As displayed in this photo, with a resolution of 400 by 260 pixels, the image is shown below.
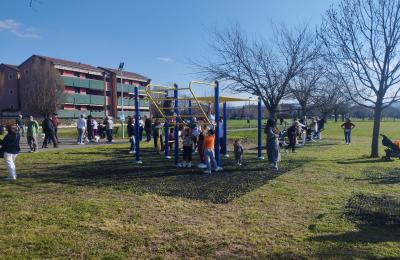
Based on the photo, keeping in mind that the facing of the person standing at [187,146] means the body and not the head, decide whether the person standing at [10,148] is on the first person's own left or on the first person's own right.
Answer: on the first person's own left

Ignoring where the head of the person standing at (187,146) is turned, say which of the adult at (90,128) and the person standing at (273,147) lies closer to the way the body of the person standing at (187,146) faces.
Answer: the adult

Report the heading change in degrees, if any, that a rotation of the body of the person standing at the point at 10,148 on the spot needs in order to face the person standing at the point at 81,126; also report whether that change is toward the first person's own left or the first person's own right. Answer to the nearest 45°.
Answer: approximately 45° to the first person's own left

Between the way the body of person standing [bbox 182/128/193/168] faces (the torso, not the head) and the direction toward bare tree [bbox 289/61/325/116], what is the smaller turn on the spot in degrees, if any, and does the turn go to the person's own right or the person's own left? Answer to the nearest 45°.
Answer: approximately 45° to the person's own right

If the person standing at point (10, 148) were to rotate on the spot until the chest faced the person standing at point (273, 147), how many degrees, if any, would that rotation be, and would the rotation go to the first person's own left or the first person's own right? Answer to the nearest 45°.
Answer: approximately 45° to the first person's own right

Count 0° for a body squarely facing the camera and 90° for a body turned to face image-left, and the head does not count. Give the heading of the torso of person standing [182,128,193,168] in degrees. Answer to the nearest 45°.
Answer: approximately 180°

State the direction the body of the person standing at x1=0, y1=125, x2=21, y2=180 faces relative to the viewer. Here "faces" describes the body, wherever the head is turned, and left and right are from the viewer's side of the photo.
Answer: facing away from the viewer and to the right of the viewer

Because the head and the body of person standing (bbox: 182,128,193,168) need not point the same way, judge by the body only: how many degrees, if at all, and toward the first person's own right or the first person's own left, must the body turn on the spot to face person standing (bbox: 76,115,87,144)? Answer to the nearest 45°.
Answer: approximately 45° to the first person's own left
